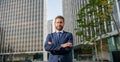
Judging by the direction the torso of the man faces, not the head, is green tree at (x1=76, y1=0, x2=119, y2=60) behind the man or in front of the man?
behind

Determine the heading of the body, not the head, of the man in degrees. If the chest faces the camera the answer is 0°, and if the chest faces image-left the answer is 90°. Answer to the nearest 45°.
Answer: approximately 0°
